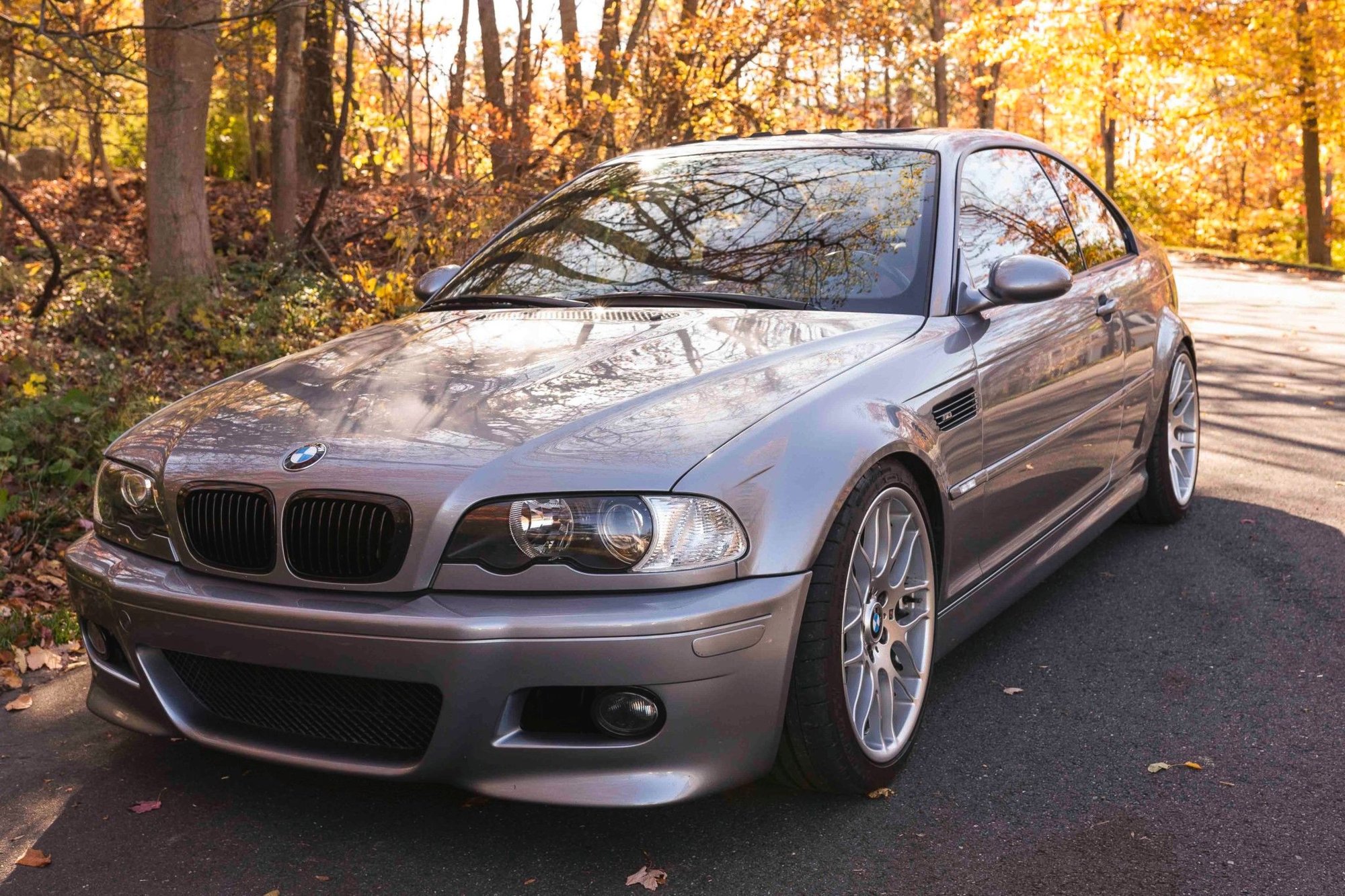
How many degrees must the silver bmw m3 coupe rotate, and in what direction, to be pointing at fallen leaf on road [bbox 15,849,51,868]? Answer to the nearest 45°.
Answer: approximately 45° to its right

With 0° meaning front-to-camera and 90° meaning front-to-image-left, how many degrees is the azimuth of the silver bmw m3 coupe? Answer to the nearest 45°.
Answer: approximately 45°
